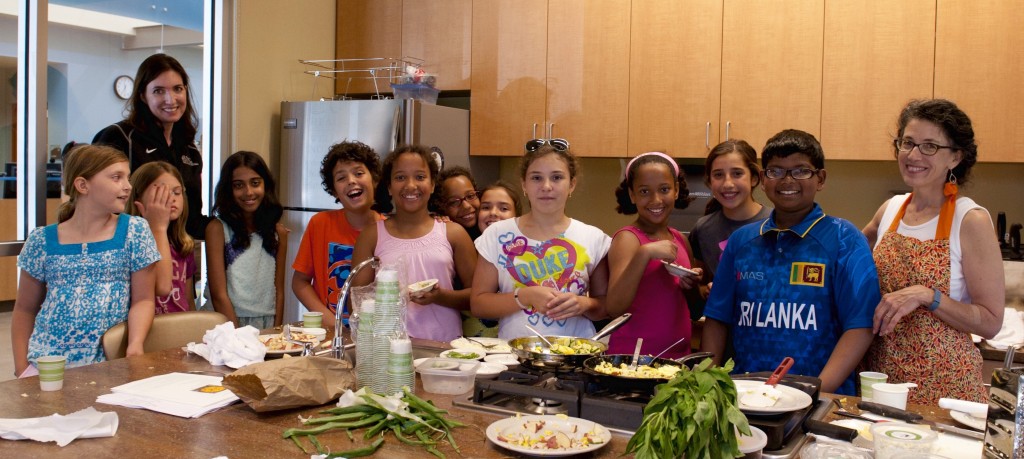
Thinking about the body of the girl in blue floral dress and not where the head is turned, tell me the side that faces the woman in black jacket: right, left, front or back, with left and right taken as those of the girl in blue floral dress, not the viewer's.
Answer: back

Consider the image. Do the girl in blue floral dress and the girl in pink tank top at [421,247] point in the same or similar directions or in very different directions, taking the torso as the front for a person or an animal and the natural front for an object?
same or similar directions

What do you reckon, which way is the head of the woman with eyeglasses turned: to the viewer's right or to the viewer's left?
to the viewer's left

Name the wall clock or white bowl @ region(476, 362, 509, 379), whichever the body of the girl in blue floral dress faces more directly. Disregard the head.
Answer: the white bowl

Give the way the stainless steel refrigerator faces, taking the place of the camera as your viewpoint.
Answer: facing the viewer and to the left of the viewer

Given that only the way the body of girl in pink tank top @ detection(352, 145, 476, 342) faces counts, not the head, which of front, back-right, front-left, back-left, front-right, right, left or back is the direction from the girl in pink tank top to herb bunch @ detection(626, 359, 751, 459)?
front

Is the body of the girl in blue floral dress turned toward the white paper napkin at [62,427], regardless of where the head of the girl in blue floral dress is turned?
yes

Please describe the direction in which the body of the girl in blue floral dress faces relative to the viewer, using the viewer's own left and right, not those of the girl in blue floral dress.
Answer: facing the viewer

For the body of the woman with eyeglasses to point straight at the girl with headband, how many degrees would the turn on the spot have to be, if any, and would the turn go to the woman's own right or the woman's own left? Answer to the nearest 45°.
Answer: approximately 45° to the woman's own right

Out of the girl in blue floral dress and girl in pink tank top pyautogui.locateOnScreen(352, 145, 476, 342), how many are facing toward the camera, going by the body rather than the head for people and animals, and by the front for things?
2

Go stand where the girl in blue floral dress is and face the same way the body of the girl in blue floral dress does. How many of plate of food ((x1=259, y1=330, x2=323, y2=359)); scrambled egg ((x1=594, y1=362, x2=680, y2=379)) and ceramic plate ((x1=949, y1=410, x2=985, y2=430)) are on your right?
0

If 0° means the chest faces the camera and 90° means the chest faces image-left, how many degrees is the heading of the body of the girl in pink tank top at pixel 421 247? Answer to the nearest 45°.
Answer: approximately 0°

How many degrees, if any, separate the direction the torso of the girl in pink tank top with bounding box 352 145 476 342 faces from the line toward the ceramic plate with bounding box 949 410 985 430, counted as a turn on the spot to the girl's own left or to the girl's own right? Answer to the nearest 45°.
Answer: approximately 45° to the girl's own left

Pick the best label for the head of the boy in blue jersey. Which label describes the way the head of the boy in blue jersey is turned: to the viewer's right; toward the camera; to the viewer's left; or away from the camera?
toward the camera

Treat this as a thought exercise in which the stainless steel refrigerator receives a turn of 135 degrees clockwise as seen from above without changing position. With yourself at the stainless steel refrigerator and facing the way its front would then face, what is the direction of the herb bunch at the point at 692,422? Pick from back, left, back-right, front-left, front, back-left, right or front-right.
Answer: back
